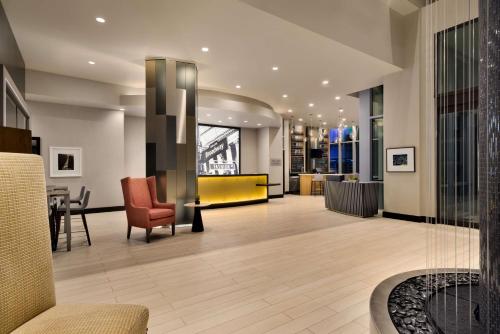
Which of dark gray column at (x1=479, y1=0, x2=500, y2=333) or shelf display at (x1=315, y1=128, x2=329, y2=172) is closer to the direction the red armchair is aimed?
the dark gray column

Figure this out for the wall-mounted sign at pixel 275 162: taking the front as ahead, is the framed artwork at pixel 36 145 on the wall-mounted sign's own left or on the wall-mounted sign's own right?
on the wall-mounted sign's own right

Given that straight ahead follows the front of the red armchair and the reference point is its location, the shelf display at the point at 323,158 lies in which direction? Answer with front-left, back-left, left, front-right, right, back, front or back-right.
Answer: left

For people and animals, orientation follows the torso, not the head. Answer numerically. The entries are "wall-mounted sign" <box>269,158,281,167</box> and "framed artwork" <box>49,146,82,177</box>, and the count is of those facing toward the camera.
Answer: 2

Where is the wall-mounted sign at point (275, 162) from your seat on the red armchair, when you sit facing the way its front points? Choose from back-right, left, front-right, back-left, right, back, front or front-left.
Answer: left

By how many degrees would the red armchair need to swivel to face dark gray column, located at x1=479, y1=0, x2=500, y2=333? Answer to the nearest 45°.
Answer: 0° — it already faces it

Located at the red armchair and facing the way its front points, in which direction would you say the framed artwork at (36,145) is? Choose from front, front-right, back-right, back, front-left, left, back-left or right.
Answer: back

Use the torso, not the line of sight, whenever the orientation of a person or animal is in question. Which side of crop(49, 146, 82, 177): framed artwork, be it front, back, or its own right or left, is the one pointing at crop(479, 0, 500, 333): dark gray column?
front

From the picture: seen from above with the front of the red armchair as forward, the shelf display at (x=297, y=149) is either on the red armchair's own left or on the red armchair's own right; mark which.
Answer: on the red armchair's own left

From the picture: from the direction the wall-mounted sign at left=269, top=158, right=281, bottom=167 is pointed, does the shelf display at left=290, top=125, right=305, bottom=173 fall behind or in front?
behind

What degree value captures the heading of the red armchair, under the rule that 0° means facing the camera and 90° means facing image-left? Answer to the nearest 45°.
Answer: approximately 315°

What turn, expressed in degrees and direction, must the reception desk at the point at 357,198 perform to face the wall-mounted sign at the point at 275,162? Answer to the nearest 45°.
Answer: approximately 90° to its right

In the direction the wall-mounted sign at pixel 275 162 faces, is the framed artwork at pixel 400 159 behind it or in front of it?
in front

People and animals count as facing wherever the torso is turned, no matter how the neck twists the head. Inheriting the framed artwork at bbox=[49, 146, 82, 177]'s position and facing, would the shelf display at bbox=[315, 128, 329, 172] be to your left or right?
on your left

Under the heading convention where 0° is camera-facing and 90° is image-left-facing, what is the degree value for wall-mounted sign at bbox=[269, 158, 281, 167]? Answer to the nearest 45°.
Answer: approximately 0°
